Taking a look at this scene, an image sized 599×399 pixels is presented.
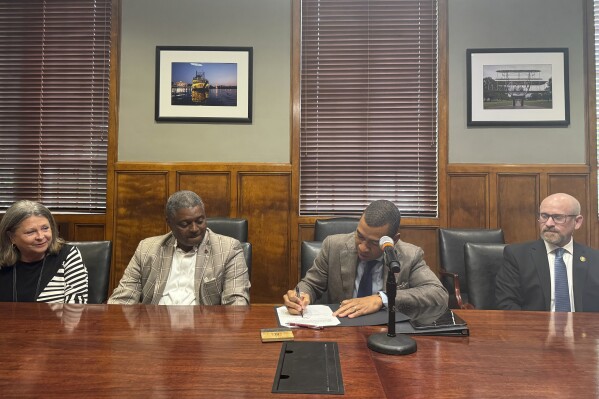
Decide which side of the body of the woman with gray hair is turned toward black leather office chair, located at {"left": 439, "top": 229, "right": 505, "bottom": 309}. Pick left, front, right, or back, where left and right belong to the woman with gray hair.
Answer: left

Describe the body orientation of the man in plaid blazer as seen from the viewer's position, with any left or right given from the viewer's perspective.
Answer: facing the viewer

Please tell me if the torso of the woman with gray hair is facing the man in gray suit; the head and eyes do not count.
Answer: no

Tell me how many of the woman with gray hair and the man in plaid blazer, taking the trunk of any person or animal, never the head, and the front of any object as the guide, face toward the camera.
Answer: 2

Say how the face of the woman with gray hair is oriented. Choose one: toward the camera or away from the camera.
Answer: toward the camera

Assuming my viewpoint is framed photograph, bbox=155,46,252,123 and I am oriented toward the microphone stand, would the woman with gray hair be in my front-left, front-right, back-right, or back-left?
front-right

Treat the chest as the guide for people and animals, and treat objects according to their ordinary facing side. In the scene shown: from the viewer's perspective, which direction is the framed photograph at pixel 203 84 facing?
toward the camera

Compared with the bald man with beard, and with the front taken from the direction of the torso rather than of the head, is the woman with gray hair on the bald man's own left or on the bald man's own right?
on the bald man's own right

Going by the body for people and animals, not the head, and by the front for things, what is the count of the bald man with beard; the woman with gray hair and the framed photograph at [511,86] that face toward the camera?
3

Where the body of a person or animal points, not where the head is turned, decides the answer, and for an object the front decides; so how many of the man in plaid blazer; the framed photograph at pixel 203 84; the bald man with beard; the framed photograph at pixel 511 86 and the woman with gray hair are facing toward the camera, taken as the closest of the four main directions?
5

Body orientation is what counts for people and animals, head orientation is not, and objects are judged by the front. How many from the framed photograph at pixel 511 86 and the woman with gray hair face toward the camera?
2

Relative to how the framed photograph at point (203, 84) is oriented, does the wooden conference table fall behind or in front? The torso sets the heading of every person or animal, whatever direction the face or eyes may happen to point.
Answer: in front

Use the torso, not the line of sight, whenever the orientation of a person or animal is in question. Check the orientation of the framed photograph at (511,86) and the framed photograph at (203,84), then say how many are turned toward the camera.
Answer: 2

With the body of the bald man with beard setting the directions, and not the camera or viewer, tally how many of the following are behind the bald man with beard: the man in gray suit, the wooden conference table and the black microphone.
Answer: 0
